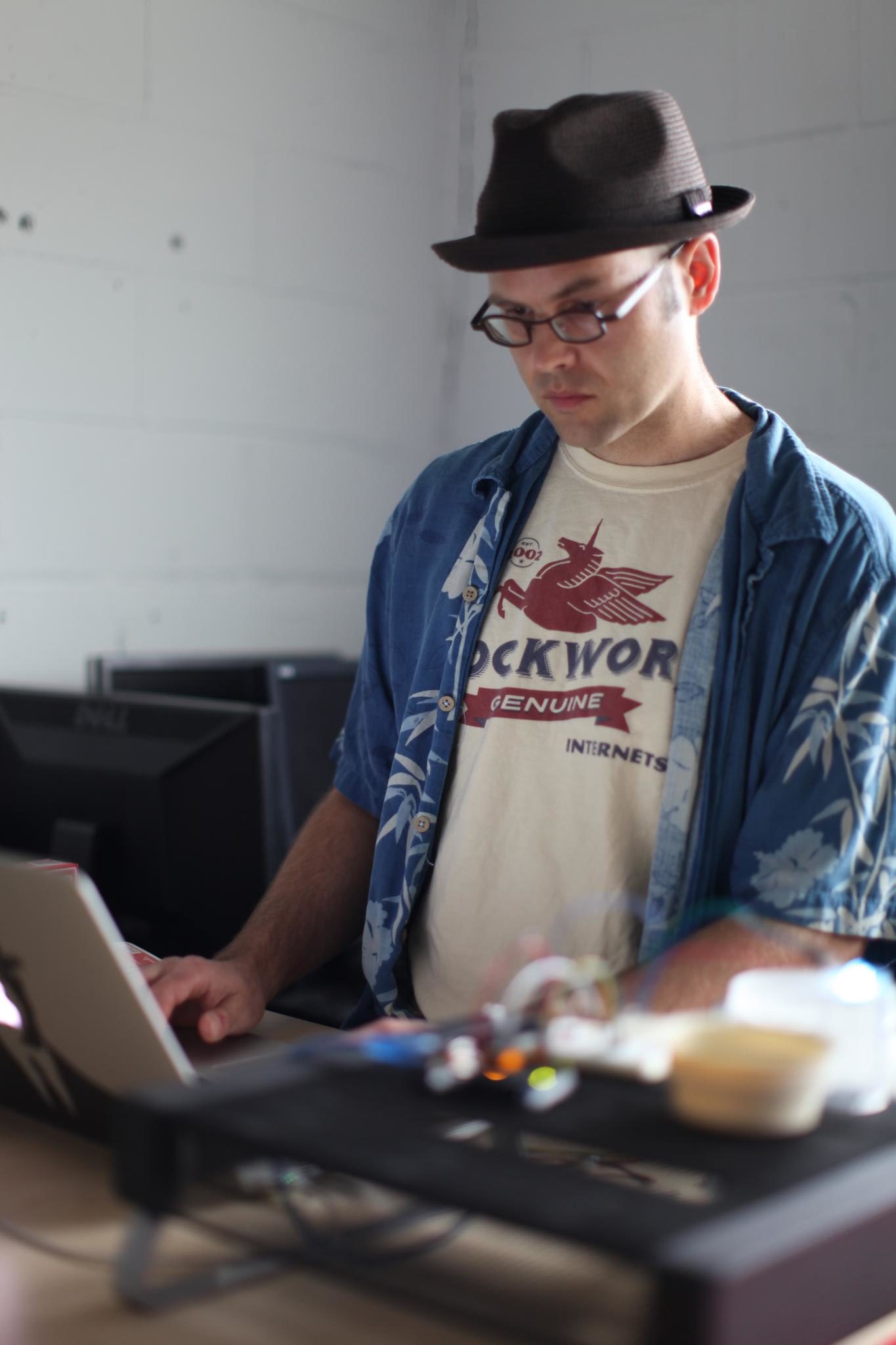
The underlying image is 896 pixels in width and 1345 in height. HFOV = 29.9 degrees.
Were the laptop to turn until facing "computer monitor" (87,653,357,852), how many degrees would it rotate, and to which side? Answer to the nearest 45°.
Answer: approximately 45° to its left

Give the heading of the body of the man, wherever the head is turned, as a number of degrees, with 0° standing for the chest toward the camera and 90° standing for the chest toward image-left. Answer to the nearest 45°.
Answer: approximately 45°

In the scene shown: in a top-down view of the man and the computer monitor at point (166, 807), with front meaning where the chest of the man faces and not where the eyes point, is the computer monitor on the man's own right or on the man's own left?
on the man's own right

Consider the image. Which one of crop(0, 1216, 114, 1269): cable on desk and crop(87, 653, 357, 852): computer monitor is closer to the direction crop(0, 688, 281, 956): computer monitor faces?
the computer monitor

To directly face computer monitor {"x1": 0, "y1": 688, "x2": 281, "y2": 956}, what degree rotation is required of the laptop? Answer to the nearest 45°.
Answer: approximately 45° to its left

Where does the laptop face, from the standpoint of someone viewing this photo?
facing away from the viewer and to the right of the viewer

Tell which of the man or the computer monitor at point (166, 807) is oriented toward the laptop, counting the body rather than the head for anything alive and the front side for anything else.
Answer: the man

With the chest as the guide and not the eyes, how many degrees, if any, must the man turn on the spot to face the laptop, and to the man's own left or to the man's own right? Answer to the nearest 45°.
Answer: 0° — they already face it
